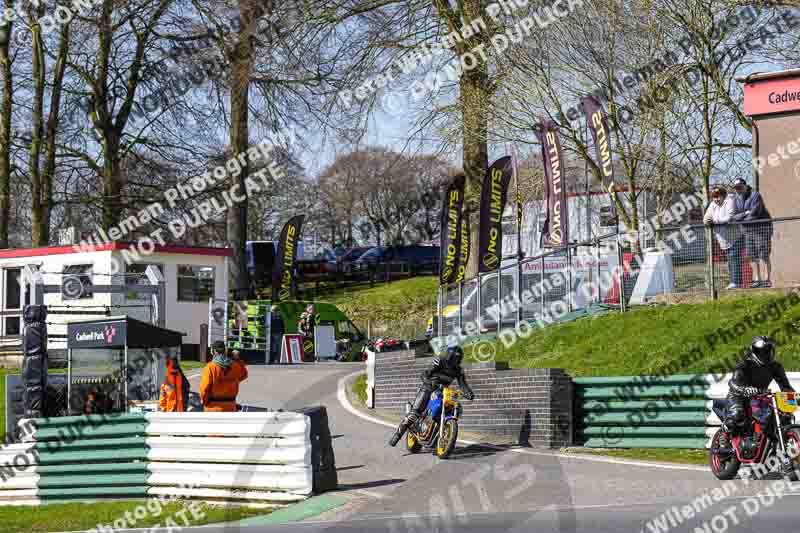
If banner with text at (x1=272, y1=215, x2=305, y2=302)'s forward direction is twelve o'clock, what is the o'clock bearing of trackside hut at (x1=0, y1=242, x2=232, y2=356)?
The trackside hut is roughly at 2 o'clock from the banner with text.

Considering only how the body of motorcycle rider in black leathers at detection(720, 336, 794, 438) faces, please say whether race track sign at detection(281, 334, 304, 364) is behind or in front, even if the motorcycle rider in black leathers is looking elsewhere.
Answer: behind

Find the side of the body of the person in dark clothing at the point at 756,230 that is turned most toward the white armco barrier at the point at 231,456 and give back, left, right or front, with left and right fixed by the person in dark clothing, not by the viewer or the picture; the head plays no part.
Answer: front

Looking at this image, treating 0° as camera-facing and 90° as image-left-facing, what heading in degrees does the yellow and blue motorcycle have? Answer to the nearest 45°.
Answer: approximately 315°

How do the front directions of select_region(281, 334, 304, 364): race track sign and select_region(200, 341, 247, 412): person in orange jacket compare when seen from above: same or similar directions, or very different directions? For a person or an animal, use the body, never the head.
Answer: very different directions

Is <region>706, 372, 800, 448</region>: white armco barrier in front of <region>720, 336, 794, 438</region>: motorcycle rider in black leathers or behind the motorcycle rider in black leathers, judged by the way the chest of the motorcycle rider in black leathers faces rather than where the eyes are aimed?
behind

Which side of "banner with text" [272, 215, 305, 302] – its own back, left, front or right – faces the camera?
front

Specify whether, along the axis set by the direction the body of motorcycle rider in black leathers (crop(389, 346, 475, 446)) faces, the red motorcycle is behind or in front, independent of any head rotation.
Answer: in front

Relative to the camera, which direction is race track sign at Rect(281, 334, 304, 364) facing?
toward the camera

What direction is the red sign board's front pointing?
toward the camera

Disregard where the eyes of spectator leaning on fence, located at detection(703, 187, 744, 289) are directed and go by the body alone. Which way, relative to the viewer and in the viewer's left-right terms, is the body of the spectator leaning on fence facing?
facing the viewer and to the left of the viewer

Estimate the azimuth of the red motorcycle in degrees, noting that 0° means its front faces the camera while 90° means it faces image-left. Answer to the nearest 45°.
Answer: approximately 315°

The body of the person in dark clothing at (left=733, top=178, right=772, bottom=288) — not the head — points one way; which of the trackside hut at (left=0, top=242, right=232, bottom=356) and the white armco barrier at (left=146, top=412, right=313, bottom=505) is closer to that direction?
the white armco barrier
